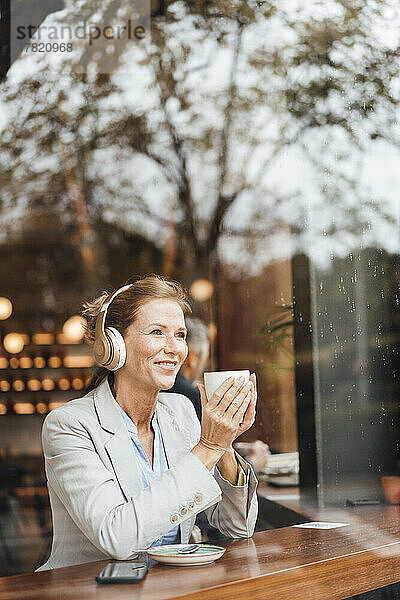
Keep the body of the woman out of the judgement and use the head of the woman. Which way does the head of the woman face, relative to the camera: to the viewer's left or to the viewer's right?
to the viewer's right

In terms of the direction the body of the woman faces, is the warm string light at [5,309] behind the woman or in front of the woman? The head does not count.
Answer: behind

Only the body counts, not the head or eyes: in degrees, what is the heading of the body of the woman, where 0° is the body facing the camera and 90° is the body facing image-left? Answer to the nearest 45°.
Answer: approximately 315°

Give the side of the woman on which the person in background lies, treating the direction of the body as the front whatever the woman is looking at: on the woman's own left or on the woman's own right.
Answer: on the woman's own left

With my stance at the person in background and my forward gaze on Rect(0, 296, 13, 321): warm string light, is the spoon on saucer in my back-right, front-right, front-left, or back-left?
back-left
